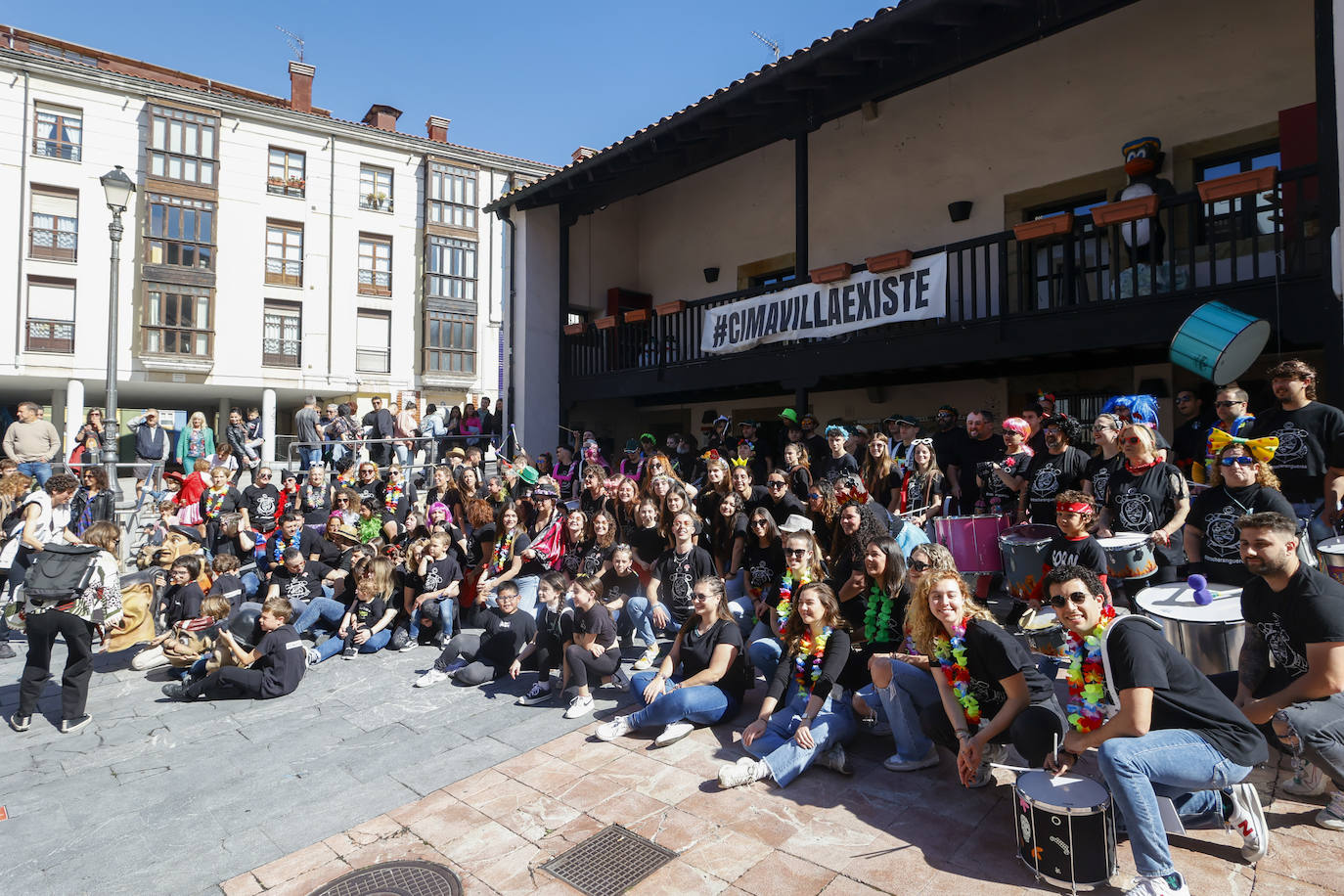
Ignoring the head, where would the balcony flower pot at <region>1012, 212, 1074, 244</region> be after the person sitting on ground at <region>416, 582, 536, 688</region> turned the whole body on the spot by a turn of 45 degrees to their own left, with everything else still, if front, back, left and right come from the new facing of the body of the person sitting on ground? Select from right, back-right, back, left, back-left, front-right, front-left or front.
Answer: left

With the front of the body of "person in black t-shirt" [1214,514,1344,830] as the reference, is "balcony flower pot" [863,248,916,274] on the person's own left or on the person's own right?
on the person's own right

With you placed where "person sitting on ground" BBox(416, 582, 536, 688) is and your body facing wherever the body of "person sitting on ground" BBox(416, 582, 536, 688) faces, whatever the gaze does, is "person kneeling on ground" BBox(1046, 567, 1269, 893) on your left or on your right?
on your left

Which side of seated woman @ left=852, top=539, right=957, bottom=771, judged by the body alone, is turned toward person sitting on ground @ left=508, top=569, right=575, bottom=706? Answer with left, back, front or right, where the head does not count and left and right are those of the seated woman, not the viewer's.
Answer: right

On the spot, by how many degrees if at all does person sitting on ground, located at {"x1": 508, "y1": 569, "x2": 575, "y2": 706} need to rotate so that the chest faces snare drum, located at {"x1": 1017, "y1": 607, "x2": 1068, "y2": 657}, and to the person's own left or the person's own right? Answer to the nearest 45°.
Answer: approximately 90° to the person's own left

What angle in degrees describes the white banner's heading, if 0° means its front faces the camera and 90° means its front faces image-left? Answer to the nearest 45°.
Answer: approximately 45°

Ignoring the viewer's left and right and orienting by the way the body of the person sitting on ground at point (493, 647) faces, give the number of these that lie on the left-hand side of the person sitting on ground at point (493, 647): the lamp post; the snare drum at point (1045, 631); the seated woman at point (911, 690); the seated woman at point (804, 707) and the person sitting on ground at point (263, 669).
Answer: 3

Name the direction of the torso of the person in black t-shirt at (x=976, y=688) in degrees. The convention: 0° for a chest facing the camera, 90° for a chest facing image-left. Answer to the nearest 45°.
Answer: approximately 45°

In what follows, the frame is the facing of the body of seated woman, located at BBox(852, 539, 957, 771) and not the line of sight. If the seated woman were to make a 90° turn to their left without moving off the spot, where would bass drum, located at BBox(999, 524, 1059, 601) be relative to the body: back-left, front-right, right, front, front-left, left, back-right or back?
left

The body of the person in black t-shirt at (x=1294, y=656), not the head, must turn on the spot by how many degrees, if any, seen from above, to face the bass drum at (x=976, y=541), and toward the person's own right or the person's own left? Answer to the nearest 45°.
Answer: approximately 90° to the person's own right

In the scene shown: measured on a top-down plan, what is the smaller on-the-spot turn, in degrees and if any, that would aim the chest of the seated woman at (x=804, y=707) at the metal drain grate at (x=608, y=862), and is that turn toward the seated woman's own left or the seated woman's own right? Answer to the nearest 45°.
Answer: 0° — they already face it

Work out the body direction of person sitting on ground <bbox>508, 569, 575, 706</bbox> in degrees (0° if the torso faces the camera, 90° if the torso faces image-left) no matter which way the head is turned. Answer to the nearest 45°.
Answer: approximately 45°

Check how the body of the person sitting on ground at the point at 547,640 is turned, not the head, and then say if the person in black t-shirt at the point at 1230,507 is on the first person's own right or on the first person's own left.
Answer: on the first person's own left

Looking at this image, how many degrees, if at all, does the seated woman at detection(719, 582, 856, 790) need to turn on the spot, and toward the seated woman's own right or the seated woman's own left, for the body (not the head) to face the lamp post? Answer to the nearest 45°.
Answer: approximately 90° to the seated woman's own right

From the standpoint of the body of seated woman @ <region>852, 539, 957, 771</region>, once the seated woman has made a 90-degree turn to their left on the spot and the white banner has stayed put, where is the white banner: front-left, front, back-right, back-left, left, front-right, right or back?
back-left
